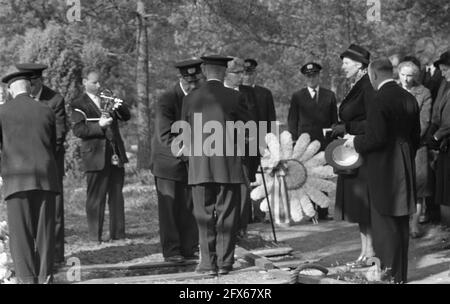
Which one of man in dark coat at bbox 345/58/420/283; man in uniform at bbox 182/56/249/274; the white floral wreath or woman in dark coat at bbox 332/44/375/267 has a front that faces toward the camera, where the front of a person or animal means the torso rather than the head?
the white floral wreath

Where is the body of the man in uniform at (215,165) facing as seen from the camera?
away from the camera

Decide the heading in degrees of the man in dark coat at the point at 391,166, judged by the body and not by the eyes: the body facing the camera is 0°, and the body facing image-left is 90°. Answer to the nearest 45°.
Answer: approximately 135°

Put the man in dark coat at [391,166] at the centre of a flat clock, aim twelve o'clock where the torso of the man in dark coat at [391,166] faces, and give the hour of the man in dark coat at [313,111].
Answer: the man in dark coat at [313,111] is roughly at 1 o'clock from the man in dark coat at [391,166].

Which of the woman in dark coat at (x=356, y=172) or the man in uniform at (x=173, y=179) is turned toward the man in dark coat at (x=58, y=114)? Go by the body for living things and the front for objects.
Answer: the woman in dark coat

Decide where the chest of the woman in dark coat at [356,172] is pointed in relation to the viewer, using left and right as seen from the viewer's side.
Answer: facing to the left of the viewer

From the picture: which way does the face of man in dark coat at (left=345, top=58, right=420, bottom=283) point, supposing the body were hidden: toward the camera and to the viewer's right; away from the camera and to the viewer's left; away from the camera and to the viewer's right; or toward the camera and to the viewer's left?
away from the camera and to the viewer's left

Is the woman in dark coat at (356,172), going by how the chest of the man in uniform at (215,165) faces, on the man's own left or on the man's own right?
on the man's own right

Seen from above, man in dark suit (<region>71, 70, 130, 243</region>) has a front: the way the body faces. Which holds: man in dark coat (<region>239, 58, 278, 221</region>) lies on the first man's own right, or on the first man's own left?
on the first man's own left

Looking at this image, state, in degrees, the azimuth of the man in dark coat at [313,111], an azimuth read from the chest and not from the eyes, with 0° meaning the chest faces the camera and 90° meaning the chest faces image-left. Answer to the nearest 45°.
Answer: approximately 0°
